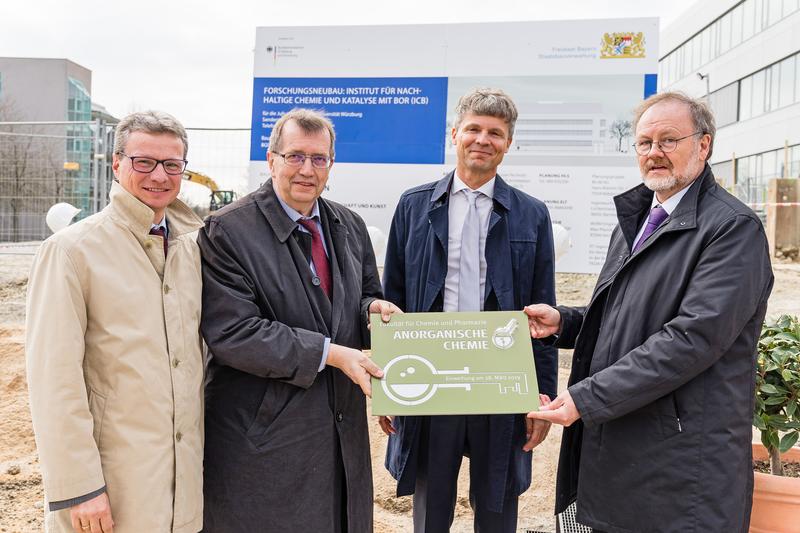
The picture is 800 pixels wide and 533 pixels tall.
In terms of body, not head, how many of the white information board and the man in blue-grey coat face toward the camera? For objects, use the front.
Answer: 2

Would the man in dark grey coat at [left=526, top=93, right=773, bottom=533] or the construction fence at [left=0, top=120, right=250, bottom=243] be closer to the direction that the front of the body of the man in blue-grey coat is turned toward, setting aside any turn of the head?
the man in dark grey coat

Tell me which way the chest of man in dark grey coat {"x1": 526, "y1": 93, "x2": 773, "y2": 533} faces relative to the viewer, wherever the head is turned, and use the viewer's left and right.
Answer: facing the viewer and to the left of the viewer

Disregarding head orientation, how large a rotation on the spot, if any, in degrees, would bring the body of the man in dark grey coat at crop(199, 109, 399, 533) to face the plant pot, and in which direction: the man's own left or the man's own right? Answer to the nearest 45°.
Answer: approximately 45° to the man's own left

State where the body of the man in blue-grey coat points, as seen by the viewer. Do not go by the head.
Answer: toward the camera

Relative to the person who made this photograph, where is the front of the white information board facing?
facing the viewer

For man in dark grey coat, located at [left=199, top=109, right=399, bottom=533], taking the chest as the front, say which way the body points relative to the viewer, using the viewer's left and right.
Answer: facing the viewer and to the right of the viewer

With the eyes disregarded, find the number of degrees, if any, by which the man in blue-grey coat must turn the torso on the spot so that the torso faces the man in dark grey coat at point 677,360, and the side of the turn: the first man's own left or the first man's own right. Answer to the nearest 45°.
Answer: approximately 45° to the first man's own left
